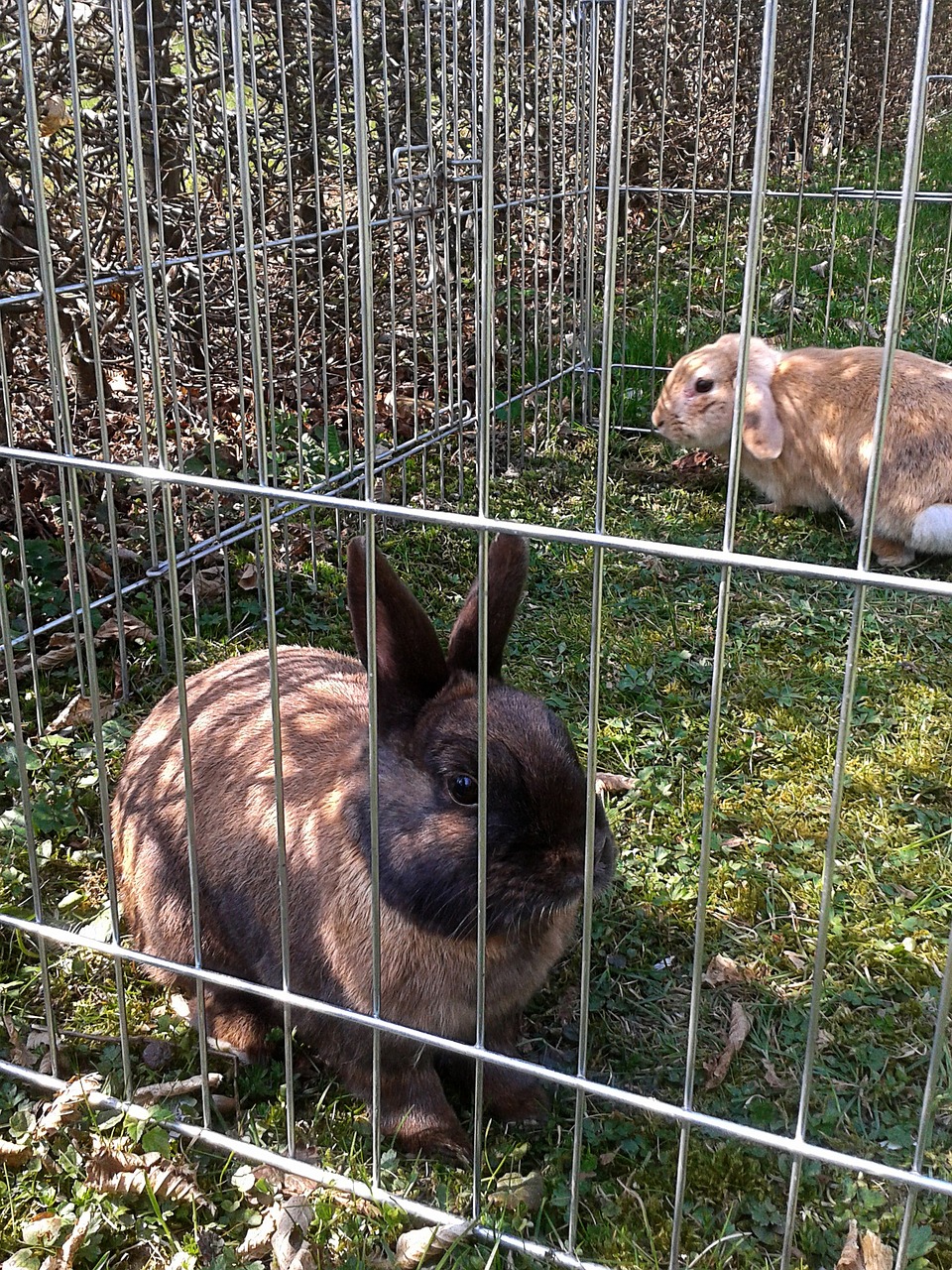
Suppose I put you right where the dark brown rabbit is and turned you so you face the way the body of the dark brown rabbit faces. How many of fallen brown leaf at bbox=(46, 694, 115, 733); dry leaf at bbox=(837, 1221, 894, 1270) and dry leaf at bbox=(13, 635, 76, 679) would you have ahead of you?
1

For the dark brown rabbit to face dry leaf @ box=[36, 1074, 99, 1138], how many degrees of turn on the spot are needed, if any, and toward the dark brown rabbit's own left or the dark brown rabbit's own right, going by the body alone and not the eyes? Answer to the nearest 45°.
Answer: approximately 135° to the dark brown rabbit's own right

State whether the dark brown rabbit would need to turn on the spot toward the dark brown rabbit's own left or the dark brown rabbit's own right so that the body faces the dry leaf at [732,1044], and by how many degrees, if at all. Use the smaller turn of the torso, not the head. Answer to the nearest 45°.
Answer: approximately 45° to the dark brown rabbit's own left

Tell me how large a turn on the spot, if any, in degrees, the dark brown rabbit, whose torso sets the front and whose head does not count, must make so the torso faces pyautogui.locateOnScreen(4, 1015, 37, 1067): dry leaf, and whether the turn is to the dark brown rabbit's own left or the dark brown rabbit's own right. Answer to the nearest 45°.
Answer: approximately 135° to the dark brown rabbit's own right

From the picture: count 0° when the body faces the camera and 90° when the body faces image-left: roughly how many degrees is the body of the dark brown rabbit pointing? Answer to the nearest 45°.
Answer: approximately 315°

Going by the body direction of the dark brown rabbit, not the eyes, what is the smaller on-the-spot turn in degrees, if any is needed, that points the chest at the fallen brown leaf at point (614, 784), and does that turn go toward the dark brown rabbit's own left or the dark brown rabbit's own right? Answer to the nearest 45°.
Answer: approximately 90° to the dark brown rabbit's own left

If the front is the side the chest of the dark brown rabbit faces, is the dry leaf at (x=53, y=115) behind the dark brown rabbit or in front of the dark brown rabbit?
behind

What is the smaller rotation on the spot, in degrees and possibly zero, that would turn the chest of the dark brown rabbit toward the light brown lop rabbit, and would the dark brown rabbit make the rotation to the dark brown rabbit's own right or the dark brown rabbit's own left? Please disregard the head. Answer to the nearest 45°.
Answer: approximately 90° to the dark brown rabbit's own left
